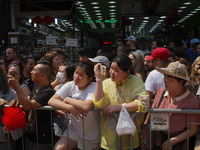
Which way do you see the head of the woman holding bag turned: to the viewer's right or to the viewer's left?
to the viewer's left

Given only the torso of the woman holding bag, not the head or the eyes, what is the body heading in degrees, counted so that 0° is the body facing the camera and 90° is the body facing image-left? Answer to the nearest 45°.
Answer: approximately 45°

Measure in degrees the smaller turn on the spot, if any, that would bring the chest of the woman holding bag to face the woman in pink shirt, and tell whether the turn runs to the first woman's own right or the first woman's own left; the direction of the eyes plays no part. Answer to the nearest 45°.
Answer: approximately 135° to the first woman's own left

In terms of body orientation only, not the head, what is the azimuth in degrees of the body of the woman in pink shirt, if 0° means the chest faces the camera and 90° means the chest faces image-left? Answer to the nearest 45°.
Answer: approximately 45°

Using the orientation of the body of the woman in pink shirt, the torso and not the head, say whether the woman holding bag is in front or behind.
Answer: in front

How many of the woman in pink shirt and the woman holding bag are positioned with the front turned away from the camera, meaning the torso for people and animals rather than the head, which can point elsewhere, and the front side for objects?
0
